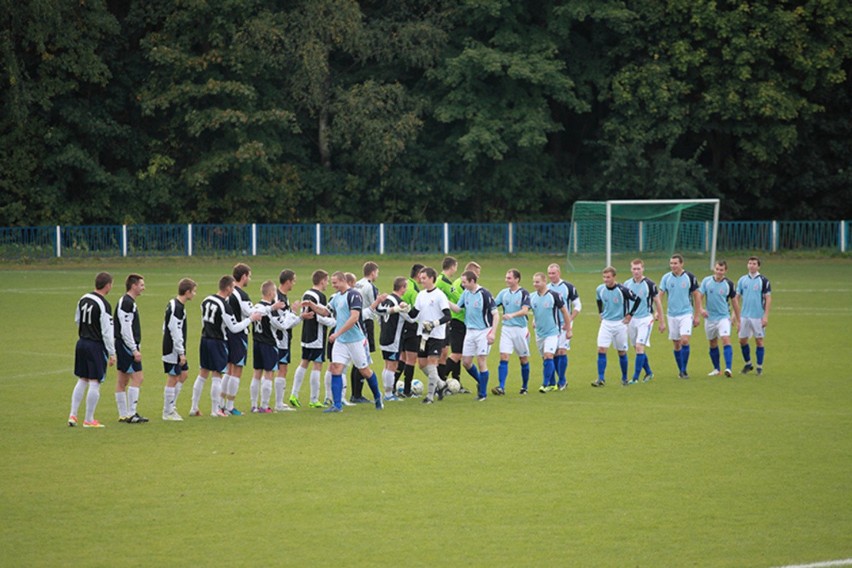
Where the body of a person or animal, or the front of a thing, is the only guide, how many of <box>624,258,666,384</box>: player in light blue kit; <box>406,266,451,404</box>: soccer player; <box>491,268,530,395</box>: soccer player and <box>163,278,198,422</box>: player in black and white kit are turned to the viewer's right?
1

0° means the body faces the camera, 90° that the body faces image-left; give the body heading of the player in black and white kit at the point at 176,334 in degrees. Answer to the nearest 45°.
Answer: approximately 270°

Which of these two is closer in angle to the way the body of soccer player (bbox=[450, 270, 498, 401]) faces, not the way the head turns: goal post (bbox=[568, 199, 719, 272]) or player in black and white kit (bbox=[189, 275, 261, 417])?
the player in black and white kit

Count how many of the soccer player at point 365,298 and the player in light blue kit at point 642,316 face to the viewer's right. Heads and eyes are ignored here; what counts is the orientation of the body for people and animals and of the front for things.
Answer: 1

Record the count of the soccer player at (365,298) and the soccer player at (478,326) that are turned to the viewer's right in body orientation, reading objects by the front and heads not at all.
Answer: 1

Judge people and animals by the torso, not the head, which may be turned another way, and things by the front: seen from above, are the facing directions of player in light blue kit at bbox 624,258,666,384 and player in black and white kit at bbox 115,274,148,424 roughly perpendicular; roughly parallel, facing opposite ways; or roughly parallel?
roughly parallel, facing opposite ways

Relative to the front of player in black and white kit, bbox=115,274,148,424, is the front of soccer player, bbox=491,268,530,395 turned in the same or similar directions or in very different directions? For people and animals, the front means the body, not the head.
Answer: very different directions

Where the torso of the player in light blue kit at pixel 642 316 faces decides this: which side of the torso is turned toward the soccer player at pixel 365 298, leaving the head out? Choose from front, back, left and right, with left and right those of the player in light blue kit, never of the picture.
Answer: front

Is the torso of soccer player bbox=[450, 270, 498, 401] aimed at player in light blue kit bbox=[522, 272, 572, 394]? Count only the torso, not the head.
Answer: no

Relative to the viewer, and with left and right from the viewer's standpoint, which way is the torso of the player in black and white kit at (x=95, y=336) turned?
facing away from the viewer and to the right of the viewer

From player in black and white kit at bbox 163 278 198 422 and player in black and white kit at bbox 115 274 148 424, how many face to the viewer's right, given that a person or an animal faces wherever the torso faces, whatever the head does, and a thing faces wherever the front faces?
2

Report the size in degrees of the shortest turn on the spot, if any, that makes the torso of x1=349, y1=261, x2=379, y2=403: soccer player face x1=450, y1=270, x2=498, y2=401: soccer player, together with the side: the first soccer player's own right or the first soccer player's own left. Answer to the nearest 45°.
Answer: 0° — they already face them

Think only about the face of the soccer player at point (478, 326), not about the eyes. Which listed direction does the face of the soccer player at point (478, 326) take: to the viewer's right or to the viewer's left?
to the viewer's left

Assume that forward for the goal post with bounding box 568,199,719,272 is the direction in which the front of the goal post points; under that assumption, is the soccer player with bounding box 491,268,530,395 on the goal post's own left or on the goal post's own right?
on the goal post's own right

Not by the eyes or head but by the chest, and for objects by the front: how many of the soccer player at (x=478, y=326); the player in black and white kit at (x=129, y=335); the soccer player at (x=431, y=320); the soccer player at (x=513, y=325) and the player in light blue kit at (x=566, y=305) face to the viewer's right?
1

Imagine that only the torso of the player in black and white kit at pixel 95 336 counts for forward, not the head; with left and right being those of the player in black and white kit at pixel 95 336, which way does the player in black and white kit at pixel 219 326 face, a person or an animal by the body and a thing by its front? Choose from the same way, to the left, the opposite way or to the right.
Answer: the same way

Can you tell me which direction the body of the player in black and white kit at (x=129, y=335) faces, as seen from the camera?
to the viewer's right

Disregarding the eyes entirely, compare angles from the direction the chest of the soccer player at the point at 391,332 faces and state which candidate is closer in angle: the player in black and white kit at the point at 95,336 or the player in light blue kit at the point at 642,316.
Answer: the player in light blue kit

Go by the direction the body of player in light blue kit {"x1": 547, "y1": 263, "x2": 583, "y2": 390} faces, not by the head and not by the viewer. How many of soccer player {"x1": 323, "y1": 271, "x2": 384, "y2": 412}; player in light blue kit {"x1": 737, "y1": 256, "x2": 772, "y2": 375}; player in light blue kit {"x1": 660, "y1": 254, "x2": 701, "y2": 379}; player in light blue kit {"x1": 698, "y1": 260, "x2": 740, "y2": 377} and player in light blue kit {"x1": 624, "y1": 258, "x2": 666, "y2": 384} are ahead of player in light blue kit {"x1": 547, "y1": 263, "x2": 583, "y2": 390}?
1
